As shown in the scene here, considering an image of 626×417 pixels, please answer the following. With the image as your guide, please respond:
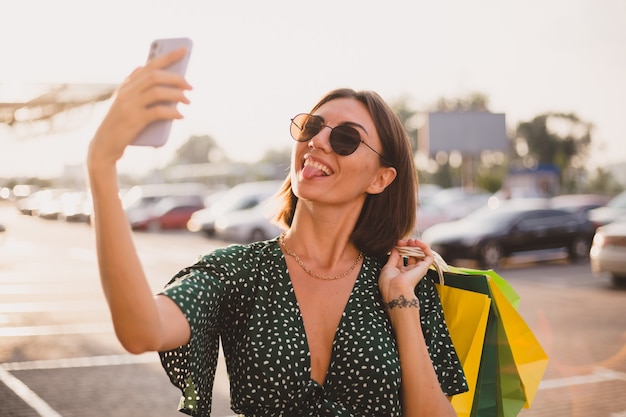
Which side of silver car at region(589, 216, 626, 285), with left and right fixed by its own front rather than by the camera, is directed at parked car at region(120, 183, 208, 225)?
right

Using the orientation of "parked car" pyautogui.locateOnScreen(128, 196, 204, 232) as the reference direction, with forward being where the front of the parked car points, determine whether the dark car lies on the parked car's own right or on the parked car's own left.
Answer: on the parked car's own left

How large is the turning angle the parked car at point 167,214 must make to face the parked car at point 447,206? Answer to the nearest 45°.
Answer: approximately 90° to its left

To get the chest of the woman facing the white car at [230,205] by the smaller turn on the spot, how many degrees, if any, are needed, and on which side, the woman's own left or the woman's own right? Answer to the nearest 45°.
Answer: approximately 180°

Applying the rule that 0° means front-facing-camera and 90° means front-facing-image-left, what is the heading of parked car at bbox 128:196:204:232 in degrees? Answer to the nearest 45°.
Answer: approximately 45°

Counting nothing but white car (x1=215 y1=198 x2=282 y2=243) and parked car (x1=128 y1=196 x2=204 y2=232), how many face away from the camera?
0

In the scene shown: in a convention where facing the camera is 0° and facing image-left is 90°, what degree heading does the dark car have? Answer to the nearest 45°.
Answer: approximately 45°

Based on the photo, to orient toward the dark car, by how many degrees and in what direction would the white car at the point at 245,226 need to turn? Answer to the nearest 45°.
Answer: approximately 90° to its left

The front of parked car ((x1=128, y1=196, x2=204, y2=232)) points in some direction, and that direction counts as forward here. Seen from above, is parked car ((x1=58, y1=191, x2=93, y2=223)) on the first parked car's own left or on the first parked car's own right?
on the first parked car's own right

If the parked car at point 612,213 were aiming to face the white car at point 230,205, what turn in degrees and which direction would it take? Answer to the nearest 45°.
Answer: approximately 45° to its right

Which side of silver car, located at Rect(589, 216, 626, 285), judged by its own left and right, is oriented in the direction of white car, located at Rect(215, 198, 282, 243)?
right

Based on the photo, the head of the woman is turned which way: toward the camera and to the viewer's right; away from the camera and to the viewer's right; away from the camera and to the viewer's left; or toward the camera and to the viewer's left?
toward the camera and to the viewer's left

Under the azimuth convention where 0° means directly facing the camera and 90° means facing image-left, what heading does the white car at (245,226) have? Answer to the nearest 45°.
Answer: approximately 45°
